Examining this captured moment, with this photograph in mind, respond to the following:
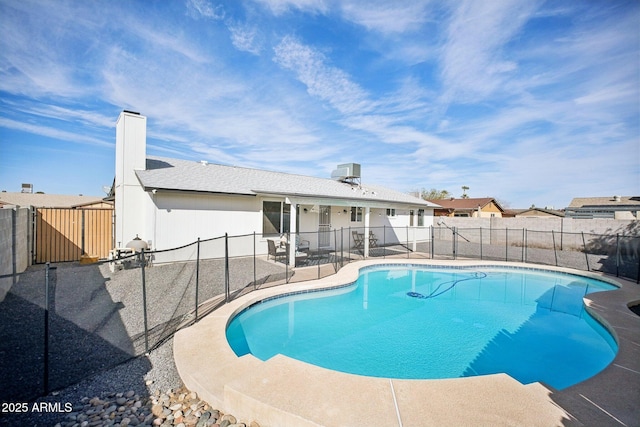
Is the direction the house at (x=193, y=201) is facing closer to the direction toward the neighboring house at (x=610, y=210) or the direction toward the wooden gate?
the wooden gate
